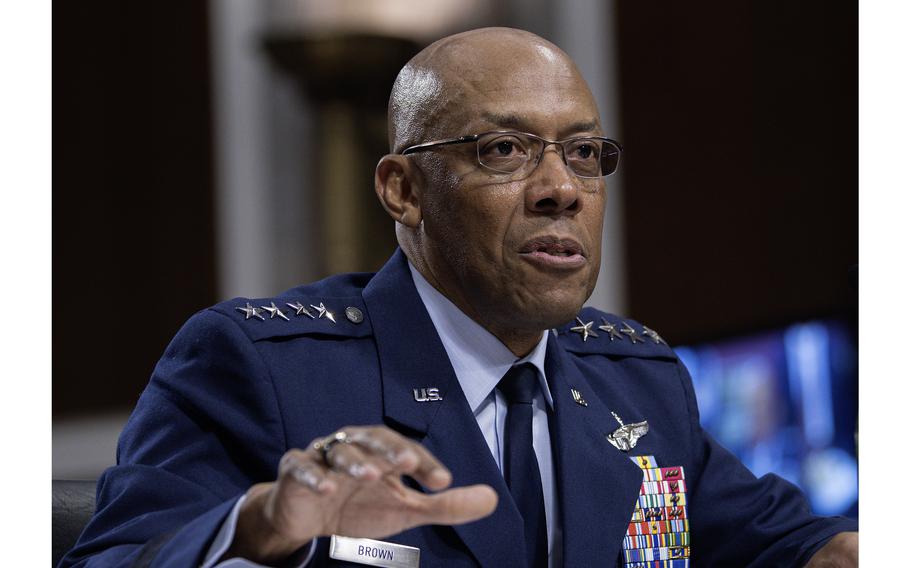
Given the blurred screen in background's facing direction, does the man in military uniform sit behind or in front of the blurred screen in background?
in front

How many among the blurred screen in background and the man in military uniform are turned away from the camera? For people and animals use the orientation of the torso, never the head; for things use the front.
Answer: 0

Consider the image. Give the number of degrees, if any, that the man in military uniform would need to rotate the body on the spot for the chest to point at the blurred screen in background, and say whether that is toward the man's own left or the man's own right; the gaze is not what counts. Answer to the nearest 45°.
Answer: approximately 90° to the man's own left

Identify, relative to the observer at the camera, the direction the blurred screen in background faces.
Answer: facing the viewer and to the left of the viewer

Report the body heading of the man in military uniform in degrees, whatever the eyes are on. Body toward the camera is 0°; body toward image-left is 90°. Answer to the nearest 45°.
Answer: approximately 315°
